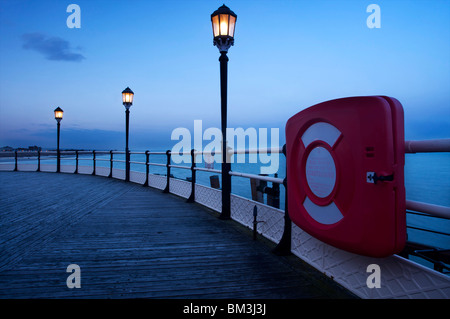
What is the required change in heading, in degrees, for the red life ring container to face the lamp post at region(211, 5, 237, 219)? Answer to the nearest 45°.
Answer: approximately 90° to its right

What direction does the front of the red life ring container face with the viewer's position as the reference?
facing the viewer and to the left of the viewer
